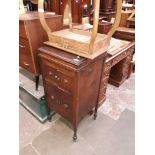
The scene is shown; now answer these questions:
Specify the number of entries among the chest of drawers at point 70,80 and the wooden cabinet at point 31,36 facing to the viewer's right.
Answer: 0

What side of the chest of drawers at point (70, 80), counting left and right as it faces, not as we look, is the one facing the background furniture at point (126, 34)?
back

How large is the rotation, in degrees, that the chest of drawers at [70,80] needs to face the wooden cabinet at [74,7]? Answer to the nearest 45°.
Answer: approximately 135° to its right

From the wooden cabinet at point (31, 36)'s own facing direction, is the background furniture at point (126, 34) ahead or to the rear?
to the rear

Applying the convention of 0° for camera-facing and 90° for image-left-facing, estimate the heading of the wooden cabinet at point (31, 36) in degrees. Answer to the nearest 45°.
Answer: approximately 45°
